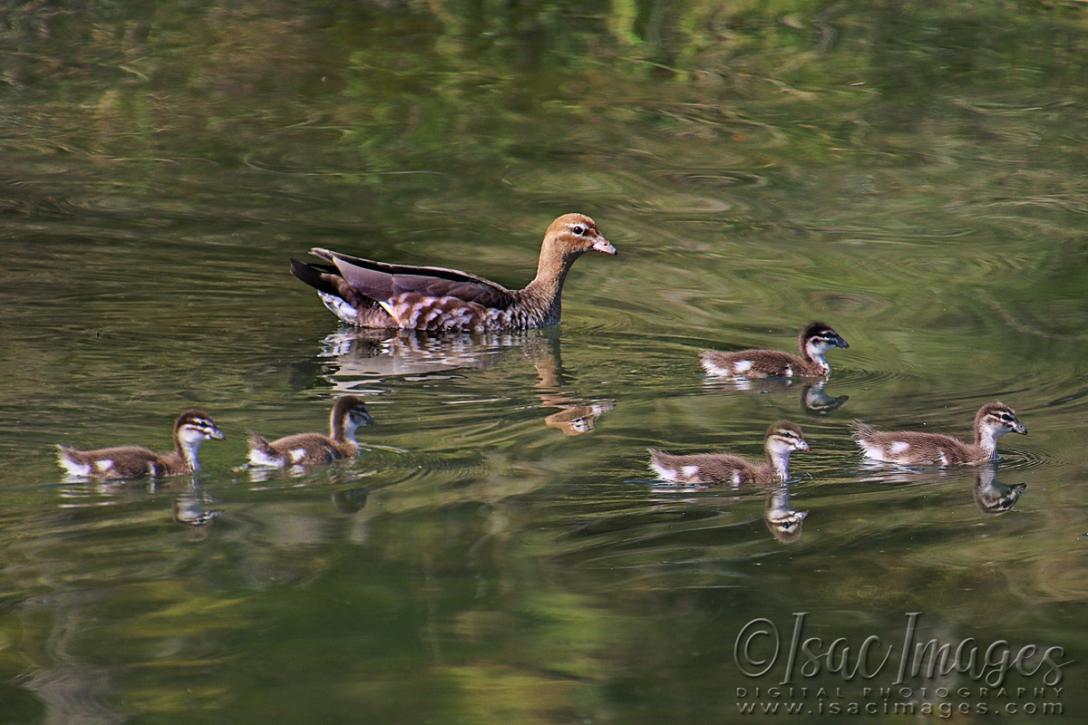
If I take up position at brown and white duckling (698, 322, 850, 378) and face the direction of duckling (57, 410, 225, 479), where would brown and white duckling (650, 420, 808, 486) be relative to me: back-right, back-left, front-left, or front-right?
front-left

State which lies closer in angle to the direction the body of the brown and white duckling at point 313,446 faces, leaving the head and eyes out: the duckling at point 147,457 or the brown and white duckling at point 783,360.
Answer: the brown and white duckling

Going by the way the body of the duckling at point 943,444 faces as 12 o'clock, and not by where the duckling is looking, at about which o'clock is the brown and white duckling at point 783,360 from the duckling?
The brown and white duckling is roughly at 8 o'clock from the duckling.

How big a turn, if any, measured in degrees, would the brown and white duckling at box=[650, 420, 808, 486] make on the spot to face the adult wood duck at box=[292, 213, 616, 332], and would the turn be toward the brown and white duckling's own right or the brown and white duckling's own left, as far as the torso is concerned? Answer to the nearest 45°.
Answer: approximately 135° to the brown and white duckling's own left

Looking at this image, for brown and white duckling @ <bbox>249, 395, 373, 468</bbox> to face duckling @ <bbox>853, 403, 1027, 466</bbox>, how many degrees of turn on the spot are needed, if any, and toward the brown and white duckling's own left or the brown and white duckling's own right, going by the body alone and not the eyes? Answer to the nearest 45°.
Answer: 0° — it already faces it

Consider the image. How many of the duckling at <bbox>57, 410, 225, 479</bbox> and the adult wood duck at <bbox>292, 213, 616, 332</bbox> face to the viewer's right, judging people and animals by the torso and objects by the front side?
2

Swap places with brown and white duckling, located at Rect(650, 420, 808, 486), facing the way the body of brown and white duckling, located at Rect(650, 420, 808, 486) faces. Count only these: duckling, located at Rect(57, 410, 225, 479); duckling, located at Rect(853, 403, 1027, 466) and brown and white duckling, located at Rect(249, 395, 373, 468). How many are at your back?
2

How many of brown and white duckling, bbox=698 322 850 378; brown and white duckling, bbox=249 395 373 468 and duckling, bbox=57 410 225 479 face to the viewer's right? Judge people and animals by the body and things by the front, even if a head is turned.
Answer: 3

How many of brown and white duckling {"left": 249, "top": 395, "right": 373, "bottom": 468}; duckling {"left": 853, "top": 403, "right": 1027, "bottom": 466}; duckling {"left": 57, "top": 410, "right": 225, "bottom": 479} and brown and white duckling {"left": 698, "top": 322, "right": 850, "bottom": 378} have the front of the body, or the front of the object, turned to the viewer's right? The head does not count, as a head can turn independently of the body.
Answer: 4

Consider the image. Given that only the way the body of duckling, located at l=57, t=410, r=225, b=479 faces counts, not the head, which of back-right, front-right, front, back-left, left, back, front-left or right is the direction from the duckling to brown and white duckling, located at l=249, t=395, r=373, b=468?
front

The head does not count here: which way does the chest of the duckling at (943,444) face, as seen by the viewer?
to the viewer's right

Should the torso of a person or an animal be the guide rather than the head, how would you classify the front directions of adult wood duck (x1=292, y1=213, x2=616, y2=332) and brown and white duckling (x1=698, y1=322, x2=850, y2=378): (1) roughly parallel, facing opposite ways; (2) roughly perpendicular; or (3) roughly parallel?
roughly parallel

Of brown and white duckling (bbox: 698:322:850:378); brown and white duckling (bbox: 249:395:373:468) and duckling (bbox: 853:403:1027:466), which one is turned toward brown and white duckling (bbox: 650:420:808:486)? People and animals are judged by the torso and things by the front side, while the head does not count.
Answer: brown and white duckling (bbox: 249:395:373:468)

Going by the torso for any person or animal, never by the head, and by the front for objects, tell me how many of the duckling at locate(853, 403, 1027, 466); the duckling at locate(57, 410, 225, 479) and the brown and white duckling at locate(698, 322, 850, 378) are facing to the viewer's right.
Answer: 3

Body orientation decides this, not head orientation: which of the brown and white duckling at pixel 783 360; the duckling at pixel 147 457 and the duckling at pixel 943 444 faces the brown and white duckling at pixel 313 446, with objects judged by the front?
the duckling at pixel 147 457

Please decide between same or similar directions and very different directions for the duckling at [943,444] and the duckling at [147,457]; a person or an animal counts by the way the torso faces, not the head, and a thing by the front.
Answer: same or similar directions

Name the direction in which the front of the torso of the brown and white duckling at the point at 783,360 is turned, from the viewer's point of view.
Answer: to the viewer's right
